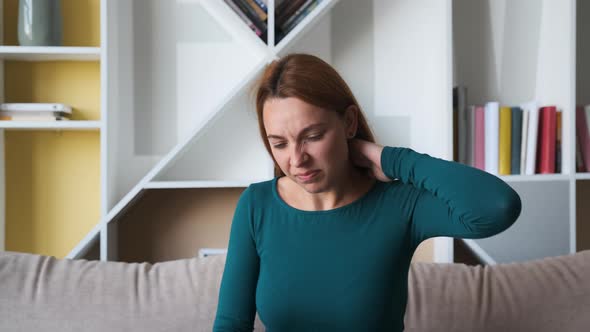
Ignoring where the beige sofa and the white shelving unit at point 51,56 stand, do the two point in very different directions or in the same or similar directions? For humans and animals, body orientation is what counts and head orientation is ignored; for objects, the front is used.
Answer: same or similar directions

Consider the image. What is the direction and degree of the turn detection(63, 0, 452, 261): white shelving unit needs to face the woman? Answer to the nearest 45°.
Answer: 0° — it already faces them

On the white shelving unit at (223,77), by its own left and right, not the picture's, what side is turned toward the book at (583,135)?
left

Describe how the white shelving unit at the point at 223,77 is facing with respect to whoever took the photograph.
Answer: facing the viewer

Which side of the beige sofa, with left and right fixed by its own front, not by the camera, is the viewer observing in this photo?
front

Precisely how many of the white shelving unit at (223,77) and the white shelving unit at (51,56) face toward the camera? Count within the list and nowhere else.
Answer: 2

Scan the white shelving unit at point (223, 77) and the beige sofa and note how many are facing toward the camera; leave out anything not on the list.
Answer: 2
